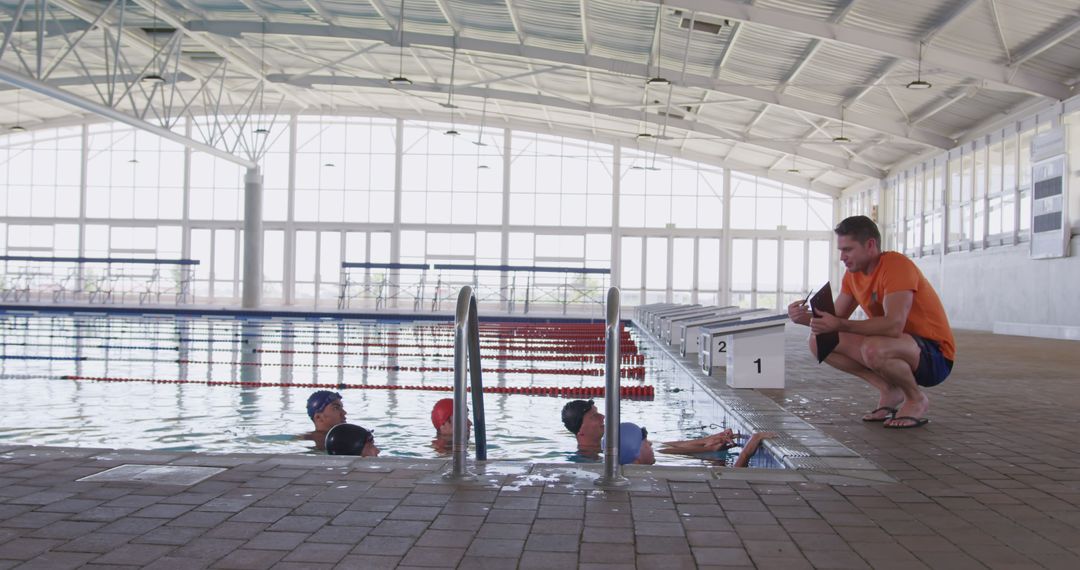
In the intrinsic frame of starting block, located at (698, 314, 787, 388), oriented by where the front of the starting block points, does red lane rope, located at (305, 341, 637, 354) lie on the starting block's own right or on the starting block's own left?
on the starting block's own right

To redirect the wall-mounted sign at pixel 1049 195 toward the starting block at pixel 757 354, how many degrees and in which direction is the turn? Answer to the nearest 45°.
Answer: approximately 45° to its left

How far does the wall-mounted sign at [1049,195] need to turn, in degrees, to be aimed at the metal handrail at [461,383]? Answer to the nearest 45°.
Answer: approximately 45° to its left

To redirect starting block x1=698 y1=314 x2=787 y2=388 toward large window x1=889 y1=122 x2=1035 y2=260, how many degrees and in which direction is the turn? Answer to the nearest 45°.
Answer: approximately 90° to its right

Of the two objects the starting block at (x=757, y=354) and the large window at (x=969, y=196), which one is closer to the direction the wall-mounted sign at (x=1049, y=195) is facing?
the starting block

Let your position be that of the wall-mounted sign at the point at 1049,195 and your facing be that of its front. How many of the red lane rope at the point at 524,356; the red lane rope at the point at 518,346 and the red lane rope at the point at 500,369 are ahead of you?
3

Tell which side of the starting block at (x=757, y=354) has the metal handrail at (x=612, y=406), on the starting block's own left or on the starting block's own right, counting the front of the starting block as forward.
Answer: on the starting block's own left

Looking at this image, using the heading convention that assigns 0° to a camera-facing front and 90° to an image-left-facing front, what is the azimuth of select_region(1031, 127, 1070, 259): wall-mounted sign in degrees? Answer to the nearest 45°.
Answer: approximately 45°

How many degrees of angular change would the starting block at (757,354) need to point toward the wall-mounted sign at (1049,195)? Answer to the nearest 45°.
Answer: approximately 135° to its right

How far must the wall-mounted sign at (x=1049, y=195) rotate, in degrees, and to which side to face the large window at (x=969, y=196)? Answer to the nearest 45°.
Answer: approximately 90° to its right

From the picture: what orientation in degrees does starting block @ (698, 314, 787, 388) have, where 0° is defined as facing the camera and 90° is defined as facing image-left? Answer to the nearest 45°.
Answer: approximately 90°

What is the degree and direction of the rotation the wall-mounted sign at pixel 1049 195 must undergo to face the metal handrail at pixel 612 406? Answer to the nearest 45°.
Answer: approximately 45° to its left
